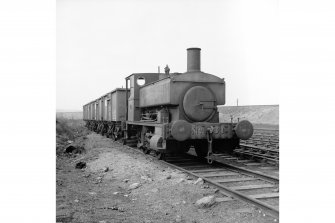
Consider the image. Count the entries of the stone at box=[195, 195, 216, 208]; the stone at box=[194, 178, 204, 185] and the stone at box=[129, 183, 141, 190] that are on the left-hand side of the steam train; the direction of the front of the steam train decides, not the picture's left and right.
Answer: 0

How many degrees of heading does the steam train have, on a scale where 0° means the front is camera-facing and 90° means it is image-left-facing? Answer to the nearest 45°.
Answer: approximately 315°

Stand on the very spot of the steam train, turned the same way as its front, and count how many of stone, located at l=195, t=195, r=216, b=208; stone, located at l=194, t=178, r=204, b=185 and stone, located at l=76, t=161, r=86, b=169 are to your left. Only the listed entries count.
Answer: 0

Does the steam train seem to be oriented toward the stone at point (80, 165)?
no

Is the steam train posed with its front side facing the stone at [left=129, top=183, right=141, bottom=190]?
no

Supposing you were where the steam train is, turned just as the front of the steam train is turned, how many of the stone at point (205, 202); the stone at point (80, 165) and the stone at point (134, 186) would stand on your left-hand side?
0

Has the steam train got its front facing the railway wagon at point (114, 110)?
no

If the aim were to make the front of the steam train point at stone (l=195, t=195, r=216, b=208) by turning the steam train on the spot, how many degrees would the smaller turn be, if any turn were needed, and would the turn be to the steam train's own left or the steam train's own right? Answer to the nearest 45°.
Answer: approximately 45° to the steam train's own right

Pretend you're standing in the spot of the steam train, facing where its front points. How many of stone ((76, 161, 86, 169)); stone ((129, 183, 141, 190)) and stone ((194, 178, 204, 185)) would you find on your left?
0

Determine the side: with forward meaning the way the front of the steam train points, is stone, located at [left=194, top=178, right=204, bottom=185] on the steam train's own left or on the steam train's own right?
on the steam train's own right

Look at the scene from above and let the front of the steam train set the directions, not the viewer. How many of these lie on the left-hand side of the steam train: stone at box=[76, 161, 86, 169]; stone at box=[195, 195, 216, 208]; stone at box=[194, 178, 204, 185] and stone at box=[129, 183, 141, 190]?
0
